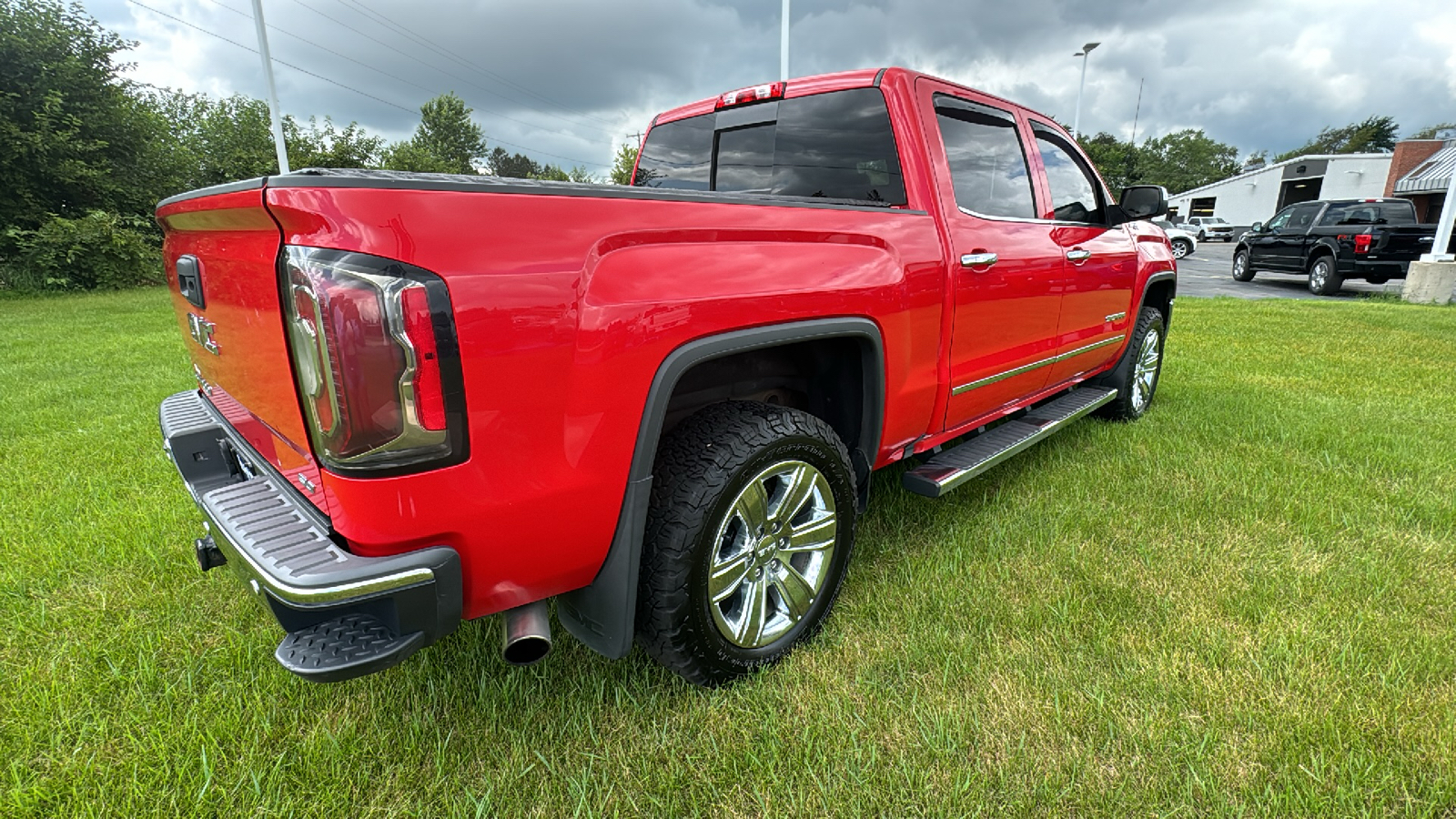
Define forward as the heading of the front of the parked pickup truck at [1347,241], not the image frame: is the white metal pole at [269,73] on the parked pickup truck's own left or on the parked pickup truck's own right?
on the parked pickup truck's own left

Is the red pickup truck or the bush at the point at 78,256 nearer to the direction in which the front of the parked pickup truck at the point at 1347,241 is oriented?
the bush

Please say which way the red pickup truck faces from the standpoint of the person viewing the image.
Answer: facing away from the viewer and to the right of the viewer

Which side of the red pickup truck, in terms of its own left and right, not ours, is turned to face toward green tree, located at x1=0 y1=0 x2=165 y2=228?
left

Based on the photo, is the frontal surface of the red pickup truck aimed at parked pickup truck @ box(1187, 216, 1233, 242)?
yes

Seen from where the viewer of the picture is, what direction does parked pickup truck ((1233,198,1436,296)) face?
facing away from the viewer and to the left of the viewer

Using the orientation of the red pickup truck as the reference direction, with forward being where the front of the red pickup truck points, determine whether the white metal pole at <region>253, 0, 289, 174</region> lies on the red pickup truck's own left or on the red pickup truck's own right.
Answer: on the red pickup truck's own left
